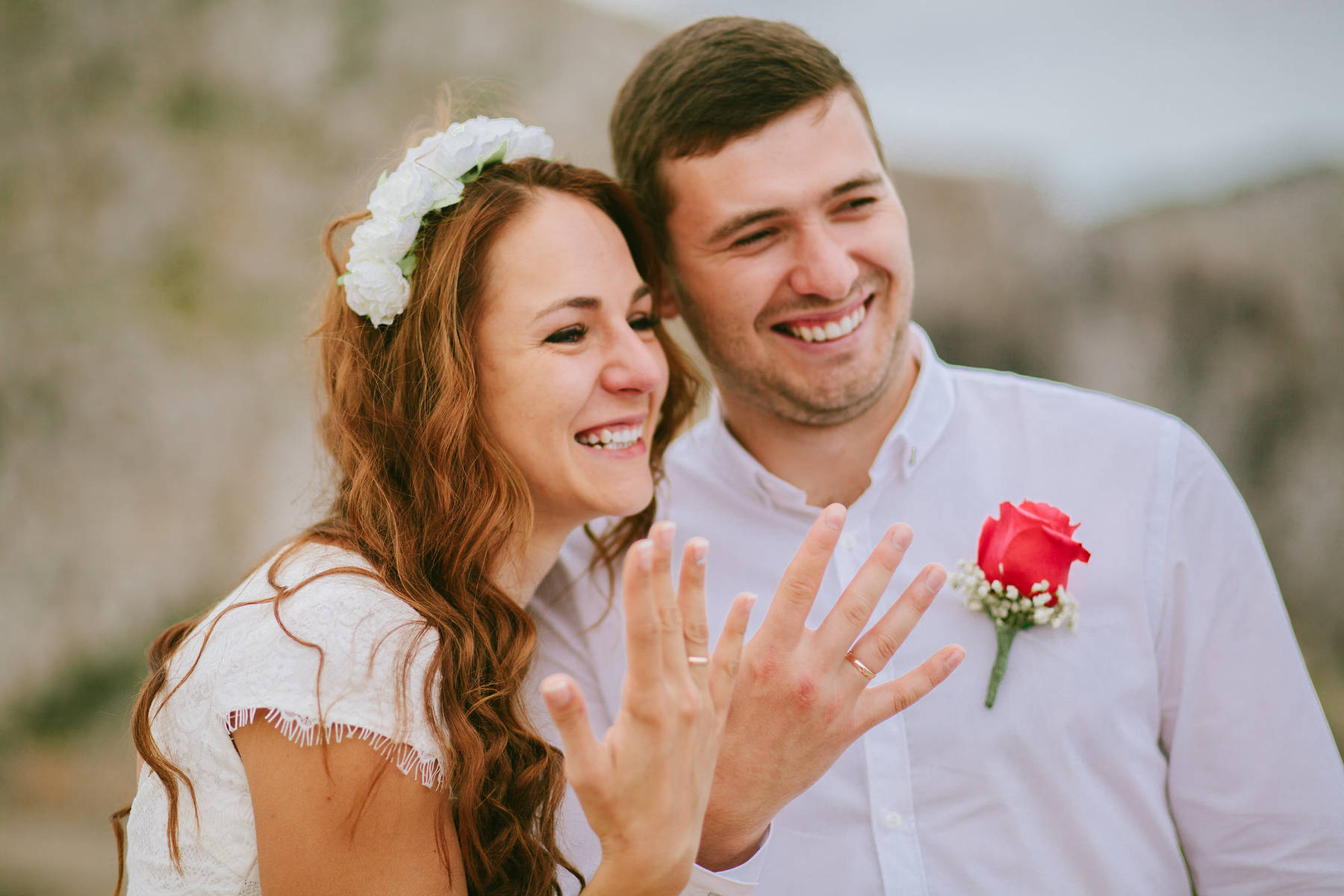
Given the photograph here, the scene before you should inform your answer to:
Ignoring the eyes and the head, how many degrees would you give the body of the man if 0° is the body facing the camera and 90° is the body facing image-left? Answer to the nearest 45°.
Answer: approximately 0°

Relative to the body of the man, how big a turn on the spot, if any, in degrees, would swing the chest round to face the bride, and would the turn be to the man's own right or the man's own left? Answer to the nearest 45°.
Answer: approximately 45° to the man's own right
